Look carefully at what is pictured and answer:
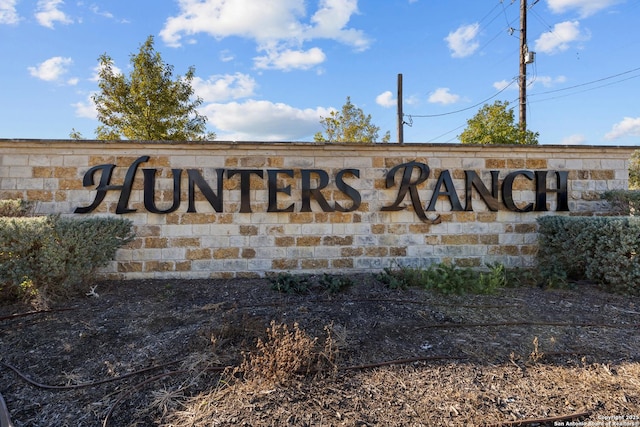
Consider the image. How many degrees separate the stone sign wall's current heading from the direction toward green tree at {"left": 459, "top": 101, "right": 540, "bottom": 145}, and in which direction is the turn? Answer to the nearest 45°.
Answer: approximately 135° to its left

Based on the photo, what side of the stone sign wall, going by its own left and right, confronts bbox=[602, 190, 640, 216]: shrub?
left

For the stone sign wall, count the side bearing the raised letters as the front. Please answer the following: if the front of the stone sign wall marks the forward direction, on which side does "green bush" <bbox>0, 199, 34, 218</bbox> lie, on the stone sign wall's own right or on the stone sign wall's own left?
on the stone sign wall's own right

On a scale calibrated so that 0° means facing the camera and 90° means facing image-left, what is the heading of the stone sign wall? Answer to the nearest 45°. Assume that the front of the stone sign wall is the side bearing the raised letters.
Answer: approximately 0°

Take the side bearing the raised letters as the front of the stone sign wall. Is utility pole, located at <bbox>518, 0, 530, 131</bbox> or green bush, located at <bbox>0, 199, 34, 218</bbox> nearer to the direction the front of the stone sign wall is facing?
the green bush

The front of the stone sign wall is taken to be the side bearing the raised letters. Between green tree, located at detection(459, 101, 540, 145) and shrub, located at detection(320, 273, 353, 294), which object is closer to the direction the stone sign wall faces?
the shrub

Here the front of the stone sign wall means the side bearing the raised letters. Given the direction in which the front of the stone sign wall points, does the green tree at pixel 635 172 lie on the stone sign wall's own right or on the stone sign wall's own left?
on the stone sign wall's own left

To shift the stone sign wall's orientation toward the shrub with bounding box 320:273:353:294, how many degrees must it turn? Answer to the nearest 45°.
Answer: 0° — it already faces it

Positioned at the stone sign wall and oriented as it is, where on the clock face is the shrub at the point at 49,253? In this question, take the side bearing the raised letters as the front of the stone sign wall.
The shrub is roughly at 2 o'clock from the stone sign wall.
